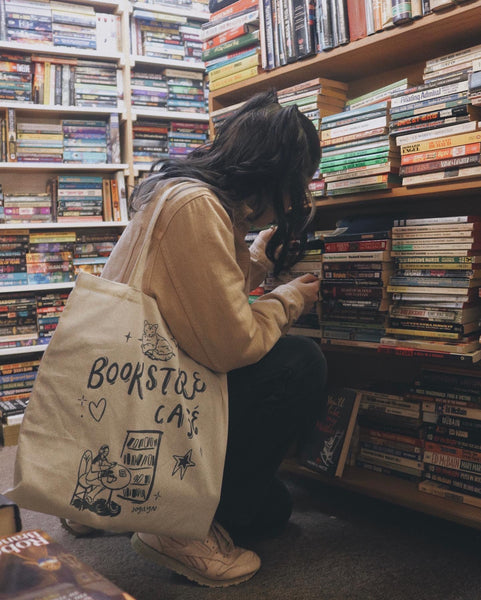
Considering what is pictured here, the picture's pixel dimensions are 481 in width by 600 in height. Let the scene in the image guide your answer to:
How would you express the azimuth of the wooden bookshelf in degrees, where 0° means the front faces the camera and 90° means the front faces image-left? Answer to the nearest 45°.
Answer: approximately 45°

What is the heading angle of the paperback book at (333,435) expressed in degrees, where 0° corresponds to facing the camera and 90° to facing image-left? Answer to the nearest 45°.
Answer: approximately 45°
